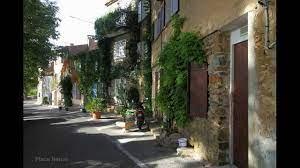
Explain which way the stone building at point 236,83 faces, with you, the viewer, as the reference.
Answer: facing the viewer and to the left of the viewer

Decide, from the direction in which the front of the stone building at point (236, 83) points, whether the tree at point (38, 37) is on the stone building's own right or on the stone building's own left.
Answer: on the stone building's own right

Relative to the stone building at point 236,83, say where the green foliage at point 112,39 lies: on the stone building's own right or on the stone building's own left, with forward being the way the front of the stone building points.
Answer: on the stone building's own right

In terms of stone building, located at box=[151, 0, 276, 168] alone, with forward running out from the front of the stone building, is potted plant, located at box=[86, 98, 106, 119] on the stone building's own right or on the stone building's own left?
on the stone building's own right
